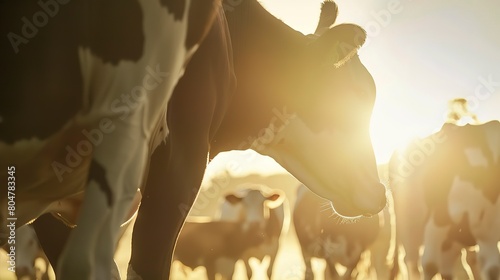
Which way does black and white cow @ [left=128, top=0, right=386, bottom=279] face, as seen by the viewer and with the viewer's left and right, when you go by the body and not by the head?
facing to the right of the viewer

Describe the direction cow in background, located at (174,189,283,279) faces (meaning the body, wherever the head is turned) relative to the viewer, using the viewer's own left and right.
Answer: facing the viewer and to the right of the viewer
